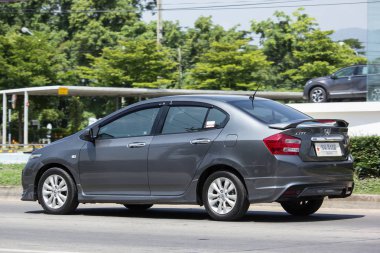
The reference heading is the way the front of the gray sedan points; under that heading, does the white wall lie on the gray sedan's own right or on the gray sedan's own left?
on the gray sedan's own right

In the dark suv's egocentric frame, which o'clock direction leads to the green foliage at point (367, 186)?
The green foliage is roughly at 9 o'clock from the dark suv.

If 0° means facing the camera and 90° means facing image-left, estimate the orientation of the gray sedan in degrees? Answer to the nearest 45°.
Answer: approximately 135°

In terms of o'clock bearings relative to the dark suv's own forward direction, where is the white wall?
The white wall is roughly at 9 o'clock from the dark suv.

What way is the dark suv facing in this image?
to the viewer's left

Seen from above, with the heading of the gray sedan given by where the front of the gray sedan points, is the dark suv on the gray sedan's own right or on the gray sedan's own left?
on the gray sedan's own right

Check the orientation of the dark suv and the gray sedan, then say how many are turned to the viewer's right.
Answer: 0
